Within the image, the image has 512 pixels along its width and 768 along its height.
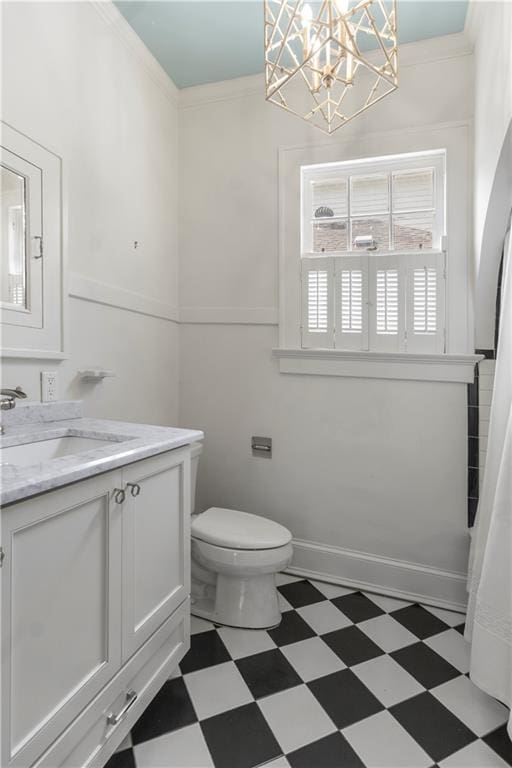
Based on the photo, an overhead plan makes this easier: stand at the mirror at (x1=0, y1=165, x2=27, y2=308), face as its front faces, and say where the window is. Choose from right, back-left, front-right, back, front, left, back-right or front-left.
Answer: front-left

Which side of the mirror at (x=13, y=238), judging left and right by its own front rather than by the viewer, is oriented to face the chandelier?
front

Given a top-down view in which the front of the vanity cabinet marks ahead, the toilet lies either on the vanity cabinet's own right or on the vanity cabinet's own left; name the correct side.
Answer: on the vanity cabinet's own left

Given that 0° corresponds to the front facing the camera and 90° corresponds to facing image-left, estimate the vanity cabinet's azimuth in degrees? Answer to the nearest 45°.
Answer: approximately 315°

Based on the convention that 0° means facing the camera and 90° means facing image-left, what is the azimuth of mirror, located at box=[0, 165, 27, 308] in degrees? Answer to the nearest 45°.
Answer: approximately 315°

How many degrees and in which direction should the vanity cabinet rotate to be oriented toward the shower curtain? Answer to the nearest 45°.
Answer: approximately 45° to its left

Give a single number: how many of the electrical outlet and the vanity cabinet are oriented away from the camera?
0
